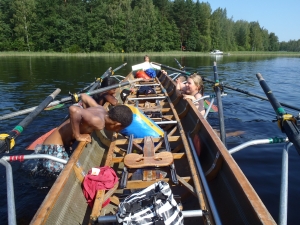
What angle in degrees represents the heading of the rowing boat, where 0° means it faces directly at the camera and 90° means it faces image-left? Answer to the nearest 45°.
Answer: approximately 180°
